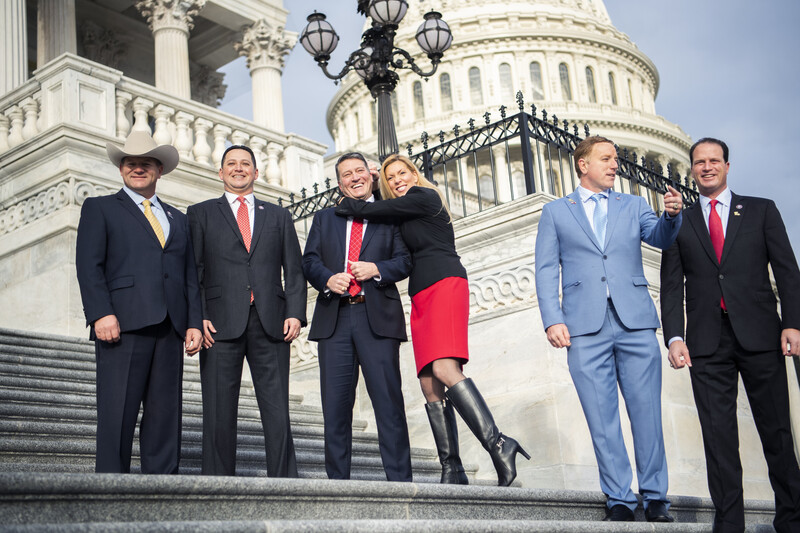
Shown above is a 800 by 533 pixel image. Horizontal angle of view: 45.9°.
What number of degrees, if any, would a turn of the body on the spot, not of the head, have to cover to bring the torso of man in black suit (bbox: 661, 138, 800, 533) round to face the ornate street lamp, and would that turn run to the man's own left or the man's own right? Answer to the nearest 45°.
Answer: approximately 135° to the man's own right

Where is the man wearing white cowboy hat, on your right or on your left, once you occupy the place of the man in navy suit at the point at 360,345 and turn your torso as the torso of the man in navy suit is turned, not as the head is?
on your right

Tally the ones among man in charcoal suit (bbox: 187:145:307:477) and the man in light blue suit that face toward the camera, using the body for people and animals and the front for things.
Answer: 2

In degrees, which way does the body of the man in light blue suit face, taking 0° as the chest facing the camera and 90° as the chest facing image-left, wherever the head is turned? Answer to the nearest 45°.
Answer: approximately 0°

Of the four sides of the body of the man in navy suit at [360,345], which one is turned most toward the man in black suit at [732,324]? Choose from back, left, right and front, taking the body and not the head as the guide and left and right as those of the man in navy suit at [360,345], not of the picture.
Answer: left

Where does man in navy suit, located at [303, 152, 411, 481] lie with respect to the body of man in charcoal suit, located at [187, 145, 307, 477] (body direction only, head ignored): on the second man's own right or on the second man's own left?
on the second man's own left

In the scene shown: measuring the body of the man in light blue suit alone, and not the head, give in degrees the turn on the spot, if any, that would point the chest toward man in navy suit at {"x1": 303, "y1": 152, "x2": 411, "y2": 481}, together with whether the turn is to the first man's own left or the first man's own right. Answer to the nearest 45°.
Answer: approximately 90° to the first man's own right
